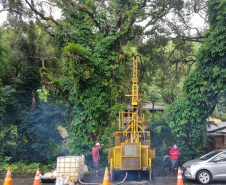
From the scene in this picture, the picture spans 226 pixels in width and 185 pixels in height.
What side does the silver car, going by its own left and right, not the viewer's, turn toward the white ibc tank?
front

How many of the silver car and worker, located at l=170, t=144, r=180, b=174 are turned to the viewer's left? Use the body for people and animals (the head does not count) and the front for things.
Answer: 1

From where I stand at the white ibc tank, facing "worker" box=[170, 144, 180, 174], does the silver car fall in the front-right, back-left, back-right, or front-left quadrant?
front-right

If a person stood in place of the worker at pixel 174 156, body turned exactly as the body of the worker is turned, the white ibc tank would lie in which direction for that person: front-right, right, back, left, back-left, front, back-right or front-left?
front-right

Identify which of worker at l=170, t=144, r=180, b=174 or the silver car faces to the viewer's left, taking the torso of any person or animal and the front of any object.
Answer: the silver car

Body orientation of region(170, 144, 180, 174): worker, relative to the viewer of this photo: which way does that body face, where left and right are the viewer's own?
facing the viewer

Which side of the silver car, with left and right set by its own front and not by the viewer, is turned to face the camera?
left

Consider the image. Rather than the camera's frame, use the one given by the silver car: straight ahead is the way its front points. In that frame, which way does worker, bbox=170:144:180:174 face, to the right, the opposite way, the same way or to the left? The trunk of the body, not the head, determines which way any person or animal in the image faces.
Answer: to the left

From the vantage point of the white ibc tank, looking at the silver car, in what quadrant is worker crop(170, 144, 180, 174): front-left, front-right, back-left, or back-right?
front-left
